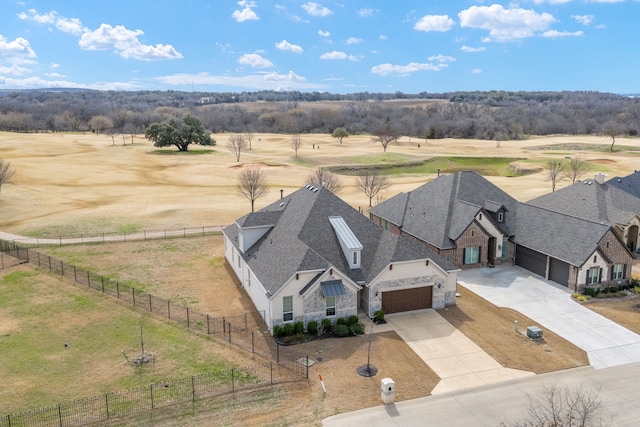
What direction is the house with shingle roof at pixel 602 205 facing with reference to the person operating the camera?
facing the viewer and to the right of the viewer

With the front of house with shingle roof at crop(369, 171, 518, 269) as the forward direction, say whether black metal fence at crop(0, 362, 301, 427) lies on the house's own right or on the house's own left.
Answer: on the house's own right

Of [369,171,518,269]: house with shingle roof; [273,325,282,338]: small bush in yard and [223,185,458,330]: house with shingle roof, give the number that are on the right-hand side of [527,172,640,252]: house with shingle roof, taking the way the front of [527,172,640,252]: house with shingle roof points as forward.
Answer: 3

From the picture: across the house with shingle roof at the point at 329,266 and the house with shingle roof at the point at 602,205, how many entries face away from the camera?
0

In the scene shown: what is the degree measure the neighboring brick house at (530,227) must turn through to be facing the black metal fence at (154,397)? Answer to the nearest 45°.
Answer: approximately 90° to its right

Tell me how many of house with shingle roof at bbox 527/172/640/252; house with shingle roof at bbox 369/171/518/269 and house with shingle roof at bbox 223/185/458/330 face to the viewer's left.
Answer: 0

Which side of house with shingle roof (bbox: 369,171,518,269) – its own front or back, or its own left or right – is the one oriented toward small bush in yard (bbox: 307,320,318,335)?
right

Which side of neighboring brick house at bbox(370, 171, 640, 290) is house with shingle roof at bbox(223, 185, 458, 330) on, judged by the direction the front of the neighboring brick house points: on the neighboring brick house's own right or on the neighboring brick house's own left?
on the neighboring brick house's own right

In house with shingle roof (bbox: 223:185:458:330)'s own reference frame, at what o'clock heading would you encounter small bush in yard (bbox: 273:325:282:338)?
The small bush in yard is roughly at 1 o'clock from the house with shingle roof.

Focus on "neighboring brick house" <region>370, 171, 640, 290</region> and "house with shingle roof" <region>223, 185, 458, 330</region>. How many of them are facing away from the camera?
0

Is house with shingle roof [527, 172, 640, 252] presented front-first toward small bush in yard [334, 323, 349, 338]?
no

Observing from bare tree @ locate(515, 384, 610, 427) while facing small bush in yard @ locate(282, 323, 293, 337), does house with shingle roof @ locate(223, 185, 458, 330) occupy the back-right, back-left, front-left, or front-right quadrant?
front-right

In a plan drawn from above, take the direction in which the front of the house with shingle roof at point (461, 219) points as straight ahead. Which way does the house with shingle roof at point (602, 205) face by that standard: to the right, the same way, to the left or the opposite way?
the same way

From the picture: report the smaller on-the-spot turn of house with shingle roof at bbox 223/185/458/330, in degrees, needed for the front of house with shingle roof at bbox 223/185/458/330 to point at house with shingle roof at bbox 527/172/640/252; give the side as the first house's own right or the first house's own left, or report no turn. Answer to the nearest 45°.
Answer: approximately 135° to the first house's own left

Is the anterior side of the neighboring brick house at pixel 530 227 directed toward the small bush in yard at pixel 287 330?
no

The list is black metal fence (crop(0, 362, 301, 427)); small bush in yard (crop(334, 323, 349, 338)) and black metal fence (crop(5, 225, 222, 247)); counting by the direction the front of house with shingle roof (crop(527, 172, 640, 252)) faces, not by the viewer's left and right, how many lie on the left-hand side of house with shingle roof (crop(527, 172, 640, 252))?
0

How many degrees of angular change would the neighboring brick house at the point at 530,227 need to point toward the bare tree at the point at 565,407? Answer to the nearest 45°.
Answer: approximately 45° to its right

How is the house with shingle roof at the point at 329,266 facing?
toward the camera
